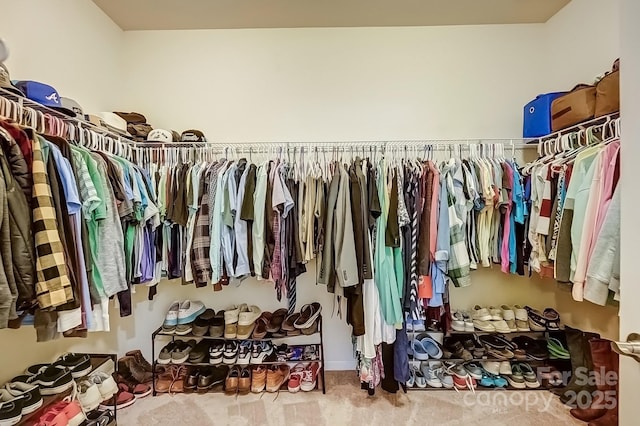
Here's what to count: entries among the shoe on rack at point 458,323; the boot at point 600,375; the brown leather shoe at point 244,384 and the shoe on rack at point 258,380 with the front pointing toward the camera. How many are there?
3

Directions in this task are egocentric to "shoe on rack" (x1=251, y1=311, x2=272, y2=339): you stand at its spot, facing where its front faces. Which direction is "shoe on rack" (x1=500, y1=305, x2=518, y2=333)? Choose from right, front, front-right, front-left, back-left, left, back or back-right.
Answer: back-left

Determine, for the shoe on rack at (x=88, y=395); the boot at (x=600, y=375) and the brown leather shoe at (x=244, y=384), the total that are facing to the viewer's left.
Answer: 1

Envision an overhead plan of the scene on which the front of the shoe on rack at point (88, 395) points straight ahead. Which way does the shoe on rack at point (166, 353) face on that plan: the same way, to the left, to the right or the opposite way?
to the right

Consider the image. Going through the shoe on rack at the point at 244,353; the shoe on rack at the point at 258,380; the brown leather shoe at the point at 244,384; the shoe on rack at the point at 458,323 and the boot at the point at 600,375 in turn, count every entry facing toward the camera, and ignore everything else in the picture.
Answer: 4

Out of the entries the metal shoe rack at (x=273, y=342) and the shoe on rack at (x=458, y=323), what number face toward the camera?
2

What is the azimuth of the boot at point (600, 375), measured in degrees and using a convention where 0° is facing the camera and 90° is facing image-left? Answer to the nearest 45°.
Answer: approximately 90°

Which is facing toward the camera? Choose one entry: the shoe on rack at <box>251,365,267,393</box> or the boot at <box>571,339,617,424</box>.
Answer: the shoe on rack

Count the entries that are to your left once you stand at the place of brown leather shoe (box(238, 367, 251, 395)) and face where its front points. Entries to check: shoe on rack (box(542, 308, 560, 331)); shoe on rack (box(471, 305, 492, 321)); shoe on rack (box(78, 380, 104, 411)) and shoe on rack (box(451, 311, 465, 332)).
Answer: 3

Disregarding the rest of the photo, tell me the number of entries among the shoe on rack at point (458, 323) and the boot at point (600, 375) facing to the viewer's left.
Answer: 1

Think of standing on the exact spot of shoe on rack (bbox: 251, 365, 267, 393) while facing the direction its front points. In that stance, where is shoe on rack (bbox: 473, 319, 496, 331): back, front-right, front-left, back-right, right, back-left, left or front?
left

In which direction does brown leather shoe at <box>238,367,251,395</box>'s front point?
toward the camera

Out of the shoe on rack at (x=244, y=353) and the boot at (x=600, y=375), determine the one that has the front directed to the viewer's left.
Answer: the boot
